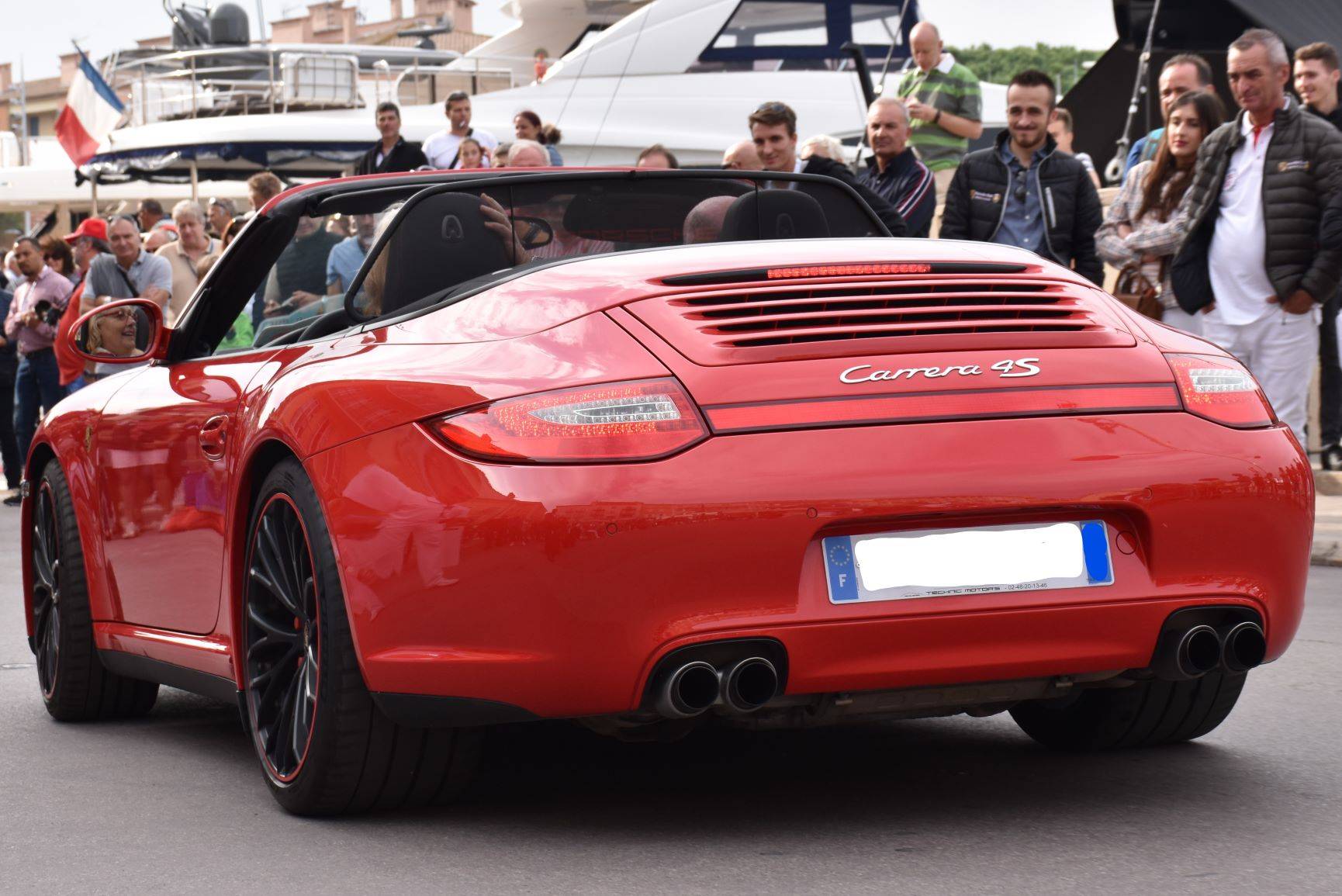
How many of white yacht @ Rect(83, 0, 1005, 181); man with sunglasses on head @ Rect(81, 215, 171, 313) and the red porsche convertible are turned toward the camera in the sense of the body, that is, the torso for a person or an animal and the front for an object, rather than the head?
1

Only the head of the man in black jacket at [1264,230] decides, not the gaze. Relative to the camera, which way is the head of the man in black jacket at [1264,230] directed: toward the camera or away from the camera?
toward the camera

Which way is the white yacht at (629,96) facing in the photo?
to the viewer's left

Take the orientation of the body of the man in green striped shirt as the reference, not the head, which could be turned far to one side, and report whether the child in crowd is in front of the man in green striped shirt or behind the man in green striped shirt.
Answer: in front

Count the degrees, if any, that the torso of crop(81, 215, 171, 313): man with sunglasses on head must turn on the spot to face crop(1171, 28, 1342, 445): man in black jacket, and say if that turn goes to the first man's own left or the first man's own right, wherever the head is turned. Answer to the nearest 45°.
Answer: approximately 45° to the first man's own left

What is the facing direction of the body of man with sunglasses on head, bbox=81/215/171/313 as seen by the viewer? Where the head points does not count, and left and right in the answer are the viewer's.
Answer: facing the viewer

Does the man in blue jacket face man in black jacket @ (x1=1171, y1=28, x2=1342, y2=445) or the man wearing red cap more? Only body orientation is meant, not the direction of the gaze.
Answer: the man wearing red cap

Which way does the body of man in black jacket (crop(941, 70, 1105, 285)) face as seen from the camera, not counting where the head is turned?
toward the camera

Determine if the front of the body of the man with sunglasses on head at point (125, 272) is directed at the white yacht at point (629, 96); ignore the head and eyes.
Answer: no

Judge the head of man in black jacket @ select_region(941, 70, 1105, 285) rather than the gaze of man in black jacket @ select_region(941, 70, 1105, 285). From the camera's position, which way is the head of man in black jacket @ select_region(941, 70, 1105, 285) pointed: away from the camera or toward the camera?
toward the camera

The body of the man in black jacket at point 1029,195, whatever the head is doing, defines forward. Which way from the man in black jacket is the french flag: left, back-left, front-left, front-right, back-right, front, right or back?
back-right

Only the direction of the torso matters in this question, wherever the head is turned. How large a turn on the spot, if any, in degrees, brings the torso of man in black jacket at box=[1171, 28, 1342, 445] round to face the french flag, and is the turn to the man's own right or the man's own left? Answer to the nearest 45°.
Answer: approximately 90° to the man's own right

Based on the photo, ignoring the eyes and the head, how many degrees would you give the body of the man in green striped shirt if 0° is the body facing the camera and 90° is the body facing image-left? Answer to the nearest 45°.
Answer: approximately 45°

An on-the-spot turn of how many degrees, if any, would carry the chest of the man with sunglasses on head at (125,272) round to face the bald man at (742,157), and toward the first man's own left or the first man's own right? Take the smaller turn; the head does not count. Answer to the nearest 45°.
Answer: approximately 45° to the first man's own left

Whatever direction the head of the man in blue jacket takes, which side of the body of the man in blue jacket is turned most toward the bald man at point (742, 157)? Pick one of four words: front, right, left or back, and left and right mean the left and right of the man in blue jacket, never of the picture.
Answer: right
